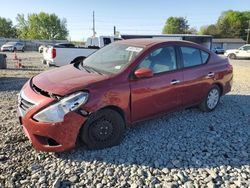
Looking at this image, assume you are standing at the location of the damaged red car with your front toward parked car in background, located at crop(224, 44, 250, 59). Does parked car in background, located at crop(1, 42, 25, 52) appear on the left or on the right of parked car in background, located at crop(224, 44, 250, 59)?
left

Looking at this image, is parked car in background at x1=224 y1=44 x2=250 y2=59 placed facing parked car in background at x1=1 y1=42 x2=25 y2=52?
yes

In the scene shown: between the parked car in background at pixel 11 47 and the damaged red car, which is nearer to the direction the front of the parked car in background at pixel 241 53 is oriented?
the parked car in background

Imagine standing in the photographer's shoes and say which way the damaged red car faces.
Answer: facing the viewer and to the left of the viewer

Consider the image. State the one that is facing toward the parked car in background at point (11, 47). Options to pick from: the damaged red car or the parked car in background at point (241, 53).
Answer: the parked car in background at point (241, 53)

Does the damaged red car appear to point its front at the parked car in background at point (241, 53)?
no

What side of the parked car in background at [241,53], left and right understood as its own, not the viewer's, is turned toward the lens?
left

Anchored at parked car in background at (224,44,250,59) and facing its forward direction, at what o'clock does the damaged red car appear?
The damaged red car is roughly at 9 o'clock from the parked car in background.
